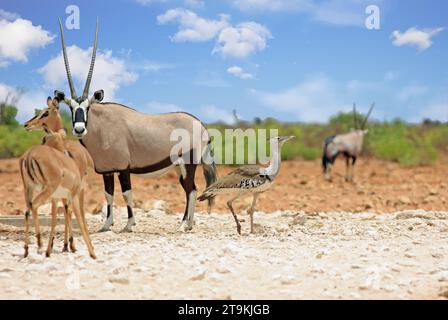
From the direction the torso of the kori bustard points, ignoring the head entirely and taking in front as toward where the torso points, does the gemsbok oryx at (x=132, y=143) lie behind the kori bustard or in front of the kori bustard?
behind

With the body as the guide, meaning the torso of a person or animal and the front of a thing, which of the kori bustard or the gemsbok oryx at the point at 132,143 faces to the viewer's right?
the kori bustard

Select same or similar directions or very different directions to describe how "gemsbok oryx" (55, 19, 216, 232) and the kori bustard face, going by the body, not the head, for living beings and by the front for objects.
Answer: very different directions

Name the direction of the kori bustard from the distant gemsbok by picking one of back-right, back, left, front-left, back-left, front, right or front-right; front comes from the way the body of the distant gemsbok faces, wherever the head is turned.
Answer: back-right

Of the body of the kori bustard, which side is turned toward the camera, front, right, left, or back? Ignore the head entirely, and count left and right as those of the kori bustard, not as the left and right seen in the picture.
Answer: right

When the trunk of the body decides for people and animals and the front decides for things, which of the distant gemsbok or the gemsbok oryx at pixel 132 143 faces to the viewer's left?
the gemsbok oryx

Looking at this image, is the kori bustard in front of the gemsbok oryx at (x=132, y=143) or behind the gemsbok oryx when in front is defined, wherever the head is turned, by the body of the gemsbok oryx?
behind

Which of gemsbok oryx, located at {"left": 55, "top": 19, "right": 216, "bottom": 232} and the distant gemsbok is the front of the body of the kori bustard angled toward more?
the distant gemsbok

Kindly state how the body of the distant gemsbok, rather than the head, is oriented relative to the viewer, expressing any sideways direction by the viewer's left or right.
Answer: facing away from the viewer and to the right of the viewer

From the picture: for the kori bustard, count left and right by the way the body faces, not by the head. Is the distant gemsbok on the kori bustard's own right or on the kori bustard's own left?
on the kori bustard's own left

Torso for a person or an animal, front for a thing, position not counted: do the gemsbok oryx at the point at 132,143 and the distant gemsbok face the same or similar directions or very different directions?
very different directions

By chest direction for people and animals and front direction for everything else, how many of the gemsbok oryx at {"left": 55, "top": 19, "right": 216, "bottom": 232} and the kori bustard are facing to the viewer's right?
1

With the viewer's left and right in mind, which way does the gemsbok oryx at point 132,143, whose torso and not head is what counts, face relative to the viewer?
facing to the left of the viewer
